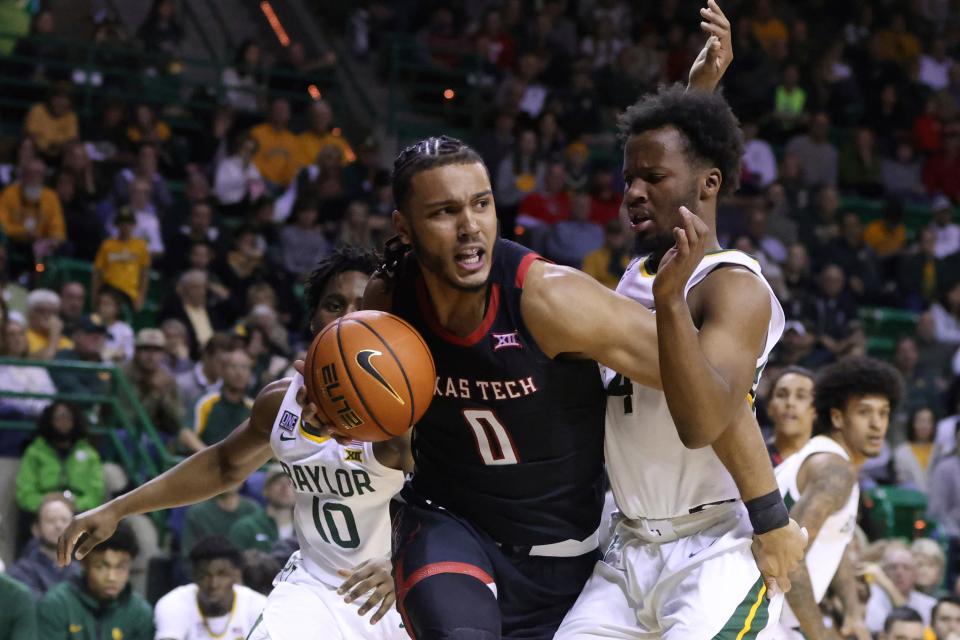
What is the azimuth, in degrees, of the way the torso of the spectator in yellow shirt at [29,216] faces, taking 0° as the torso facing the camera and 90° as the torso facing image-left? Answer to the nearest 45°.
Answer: approximately 0°

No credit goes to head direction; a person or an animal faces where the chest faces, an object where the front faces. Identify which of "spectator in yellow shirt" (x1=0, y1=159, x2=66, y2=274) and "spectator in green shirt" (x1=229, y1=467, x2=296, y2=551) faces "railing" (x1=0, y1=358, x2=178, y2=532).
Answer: the spectator in yellow shirt

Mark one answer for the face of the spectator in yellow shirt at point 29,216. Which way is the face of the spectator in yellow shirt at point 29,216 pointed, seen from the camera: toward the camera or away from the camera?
toward the camera

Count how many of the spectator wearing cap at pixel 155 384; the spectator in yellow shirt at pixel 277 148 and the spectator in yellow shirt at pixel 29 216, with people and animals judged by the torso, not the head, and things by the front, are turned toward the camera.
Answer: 3

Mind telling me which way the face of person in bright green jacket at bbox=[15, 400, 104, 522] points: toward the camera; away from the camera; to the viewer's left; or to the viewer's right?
toward the camera

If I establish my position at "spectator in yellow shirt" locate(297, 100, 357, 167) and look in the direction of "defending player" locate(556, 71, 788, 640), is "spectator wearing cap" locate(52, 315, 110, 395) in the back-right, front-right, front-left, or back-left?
front-right

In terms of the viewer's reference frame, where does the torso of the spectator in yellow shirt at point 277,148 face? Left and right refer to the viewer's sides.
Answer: facing the viewer

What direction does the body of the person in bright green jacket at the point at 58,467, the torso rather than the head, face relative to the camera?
toward the camera

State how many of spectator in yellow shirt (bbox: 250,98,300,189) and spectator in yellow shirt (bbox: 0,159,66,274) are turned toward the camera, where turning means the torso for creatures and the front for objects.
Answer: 2

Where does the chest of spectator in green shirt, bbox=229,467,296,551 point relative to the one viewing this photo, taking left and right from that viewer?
facing the viewer and to the right of the viewer

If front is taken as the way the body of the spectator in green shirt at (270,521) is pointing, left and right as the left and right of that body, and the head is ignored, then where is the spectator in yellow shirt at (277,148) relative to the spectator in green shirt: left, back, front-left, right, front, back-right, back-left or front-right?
back-left

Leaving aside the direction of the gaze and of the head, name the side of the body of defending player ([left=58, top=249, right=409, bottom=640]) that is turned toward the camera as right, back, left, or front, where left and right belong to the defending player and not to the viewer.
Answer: front

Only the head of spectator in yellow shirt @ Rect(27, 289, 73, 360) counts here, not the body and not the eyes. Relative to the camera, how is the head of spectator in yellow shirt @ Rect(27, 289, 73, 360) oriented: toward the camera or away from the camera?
toward the camera

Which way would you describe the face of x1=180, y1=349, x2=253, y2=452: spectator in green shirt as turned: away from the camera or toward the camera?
toward the camera

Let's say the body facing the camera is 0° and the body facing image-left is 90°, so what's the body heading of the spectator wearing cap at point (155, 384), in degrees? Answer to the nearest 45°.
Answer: approximately 0°

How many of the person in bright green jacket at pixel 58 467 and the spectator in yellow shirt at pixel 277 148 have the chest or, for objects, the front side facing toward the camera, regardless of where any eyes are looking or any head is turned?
2

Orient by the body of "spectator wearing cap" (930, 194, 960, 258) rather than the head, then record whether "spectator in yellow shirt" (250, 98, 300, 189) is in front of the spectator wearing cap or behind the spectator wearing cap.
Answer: in front
